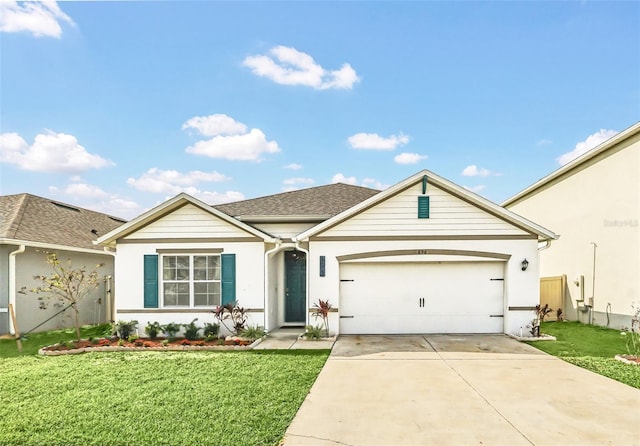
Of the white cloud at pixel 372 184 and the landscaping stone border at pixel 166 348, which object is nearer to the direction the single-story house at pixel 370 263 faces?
the landscaping stone border

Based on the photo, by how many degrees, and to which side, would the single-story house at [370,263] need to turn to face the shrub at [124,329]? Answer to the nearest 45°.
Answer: approximately 90° to its right

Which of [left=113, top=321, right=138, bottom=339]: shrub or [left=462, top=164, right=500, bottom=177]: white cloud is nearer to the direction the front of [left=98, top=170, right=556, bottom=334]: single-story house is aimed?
the shrub

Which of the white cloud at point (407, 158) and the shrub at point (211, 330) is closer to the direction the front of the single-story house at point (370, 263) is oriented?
the shrub

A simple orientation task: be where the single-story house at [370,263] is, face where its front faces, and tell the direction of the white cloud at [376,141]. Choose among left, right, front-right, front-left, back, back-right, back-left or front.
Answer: back

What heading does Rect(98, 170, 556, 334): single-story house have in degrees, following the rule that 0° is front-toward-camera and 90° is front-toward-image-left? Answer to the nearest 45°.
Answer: approximately 0°

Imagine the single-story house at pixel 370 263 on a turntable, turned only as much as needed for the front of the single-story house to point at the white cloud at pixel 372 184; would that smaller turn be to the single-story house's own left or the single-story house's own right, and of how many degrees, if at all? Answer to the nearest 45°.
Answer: approximately 180°

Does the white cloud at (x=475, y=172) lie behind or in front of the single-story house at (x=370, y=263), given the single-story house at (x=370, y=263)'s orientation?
behind

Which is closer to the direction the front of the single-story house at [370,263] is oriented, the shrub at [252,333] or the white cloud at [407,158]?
the shrub

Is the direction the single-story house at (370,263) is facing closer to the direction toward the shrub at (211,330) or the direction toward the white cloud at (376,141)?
the shrub
